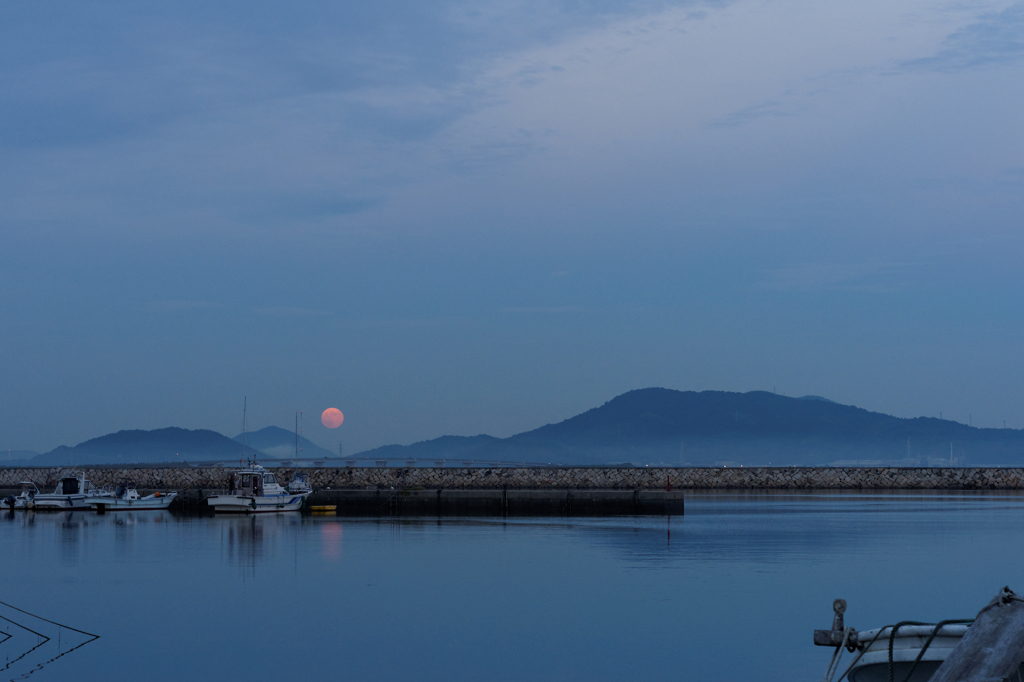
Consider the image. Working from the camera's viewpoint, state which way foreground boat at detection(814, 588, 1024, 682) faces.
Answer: facing to the left of the viewer

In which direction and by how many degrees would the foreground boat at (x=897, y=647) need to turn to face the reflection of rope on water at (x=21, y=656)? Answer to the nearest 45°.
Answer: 0° — it already faces it
